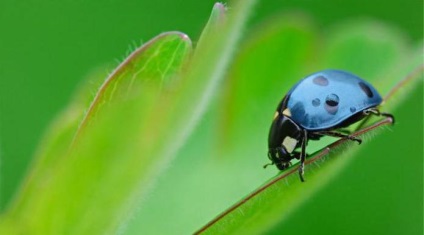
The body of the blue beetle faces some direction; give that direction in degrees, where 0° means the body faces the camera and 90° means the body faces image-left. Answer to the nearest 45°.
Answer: approximately 90°
